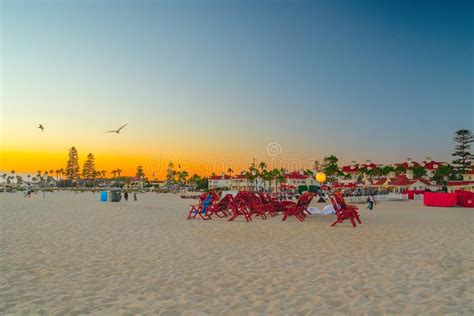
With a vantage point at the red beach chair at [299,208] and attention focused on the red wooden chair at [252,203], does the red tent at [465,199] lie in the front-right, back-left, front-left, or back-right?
back-right

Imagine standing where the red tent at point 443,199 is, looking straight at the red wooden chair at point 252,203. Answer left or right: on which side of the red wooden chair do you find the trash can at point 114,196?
right

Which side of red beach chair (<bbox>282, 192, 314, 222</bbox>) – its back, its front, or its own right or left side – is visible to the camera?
left
